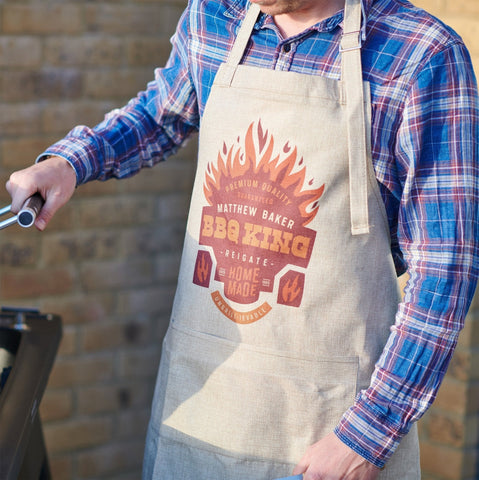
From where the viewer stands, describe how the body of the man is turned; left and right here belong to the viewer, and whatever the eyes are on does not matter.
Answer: facing the viewer and to the left of the viewer
